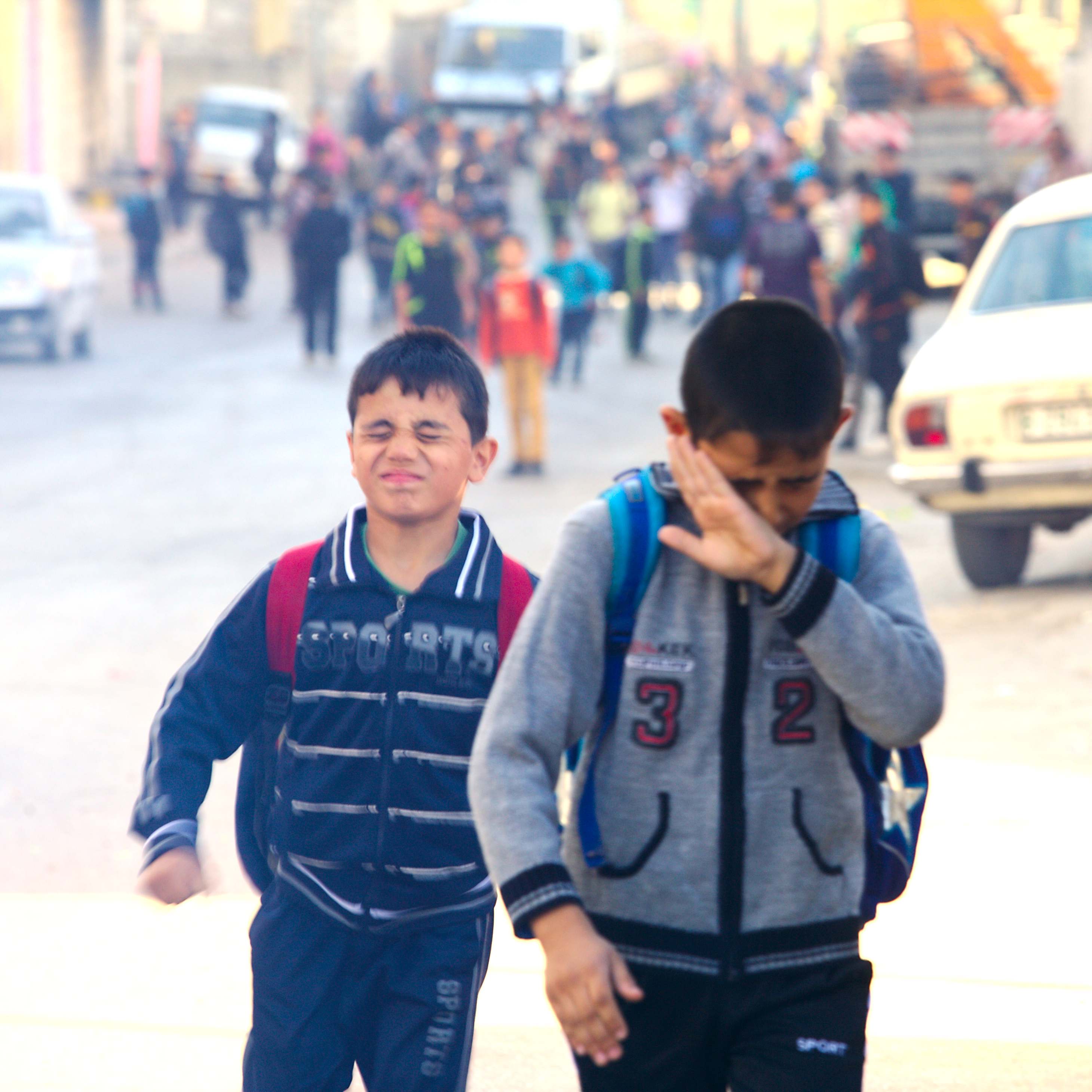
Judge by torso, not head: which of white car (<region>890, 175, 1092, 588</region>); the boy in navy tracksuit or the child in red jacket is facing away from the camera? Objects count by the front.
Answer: the white car

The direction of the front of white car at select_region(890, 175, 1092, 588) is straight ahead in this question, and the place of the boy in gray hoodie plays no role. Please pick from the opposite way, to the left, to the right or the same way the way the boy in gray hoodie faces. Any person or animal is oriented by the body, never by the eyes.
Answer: the opposite way

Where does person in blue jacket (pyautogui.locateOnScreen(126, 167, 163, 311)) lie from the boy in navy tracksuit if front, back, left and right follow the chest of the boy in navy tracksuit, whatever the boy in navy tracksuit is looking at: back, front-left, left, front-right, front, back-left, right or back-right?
back

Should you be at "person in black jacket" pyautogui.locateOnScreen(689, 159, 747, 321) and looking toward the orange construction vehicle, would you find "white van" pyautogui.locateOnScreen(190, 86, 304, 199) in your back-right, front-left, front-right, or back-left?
front-left

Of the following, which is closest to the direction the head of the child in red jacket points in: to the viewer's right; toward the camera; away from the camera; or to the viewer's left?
toward the camera

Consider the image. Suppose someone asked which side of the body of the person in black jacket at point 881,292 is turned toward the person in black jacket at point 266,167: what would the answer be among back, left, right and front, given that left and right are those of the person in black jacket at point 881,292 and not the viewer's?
right

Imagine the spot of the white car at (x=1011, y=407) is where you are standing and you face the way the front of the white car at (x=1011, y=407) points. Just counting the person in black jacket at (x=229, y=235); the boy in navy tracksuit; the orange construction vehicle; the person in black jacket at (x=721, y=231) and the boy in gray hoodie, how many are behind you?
2

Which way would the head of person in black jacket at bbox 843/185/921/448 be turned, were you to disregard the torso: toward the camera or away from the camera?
toward the camera

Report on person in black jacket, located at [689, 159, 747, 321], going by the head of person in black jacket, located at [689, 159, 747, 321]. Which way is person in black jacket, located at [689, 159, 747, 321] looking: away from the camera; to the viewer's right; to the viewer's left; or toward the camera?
toward the camera

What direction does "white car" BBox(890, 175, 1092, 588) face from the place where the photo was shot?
facing away from the viewer

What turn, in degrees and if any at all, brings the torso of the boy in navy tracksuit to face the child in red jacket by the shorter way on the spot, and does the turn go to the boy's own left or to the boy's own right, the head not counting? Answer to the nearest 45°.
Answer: approximately 180°

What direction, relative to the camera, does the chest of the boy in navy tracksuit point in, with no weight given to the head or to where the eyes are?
toward the camera

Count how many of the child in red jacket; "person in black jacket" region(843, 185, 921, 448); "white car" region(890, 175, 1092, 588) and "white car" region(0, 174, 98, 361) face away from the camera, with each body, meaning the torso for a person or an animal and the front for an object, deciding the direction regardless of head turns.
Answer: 1

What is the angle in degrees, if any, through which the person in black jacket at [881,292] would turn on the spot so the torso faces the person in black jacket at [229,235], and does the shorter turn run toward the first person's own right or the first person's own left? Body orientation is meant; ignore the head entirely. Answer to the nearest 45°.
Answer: approximately 90° to the first person's own right

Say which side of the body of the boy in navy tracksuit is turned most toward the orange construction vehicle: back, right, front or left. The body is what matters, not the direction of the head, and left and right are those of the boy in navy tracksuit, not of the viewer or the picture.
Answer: back

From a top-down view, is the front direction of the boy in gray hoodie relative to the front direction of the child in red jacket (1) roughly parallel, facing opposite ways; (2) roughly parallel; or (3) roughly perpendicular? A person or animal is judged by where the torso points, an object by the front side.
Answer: roughly parallel

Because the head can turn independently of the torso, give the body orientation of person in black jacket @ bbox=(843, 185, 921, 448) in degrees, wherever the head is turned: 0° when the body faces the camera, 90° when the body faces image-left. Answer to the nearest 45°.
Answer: approximately 45°

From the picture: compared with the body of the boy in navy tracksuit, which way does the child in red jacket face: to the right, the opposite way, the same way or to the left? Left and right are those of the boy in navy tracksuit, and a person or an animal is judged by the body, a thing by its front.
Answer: the same way

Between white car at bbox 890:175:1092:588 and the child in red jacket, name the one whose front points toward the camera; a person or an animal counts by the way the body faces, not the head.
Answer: the child in red jacket

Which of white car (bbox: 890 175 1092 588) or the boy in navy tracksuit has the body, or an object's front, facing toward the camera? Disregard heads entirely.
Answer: the boy in navy tracksuit
